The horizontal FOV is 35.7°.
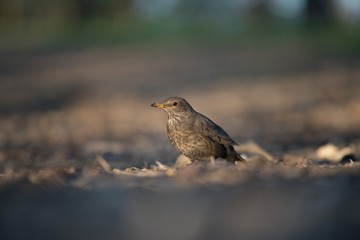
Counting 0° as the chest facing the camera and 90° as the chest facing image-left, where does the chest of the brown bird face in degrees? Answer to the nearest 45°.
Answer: approximately 90°
